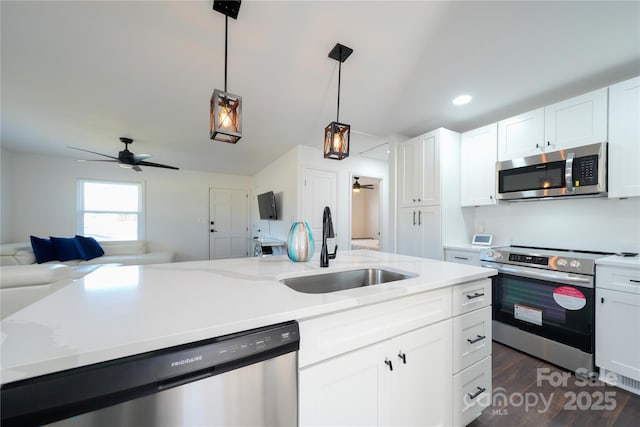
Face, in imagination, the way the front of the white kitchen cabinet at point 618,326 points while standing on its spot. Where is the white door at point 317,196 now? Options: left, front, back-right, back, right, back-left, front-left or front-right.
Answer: front-right

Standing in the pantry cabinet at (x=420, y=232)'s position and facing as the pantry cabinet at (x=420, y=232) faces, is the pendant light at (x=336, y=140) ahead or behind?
ahead

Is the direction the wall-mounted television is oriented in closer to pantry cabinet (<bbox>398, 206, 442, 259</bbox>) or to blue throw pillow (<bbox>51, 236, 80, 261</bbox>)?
the blue throw pillow

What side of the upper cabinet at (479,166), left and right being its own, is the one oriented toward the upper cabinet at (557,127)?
left

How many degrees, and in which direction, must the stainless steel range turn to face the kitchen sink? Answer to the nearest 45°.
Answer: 0° — it already faces it

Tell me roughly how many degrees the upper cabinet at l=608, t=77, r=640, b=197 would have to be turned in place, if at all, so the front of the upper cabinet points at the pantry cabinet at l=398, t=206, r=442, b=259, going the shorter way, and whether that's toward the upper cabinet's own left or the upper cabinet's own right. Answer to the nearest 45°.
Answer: approximately 45° to the upper cabinet's own right

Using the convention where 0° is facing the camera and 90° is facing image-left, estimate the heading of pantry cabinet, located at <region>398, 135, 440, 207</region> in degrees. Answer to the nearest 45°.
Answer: approximately 45°

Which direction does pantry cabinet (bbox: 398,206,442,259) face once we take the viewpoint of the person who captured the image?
facing the viewer and to the left of the viewer

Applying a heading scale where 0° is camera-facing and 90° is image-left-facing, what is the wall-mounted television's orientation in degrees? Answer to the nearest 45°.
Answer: approximately 45°

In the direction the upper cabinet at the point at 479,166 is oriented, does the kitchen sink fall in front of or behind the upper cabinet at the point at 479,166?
in front

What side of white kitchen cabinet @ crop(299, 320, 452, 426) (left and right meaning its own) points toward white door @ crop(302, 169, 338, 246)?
back

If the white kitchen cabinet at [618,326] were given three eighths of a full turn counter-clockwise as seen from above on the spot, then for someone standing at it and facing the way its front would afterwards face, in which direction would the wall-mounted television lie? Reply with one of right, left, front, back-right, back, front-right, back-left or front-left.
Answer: back
